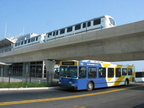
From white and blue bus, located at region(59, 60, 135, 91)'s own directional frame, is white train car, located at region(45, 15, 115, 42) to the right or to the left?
on its right
